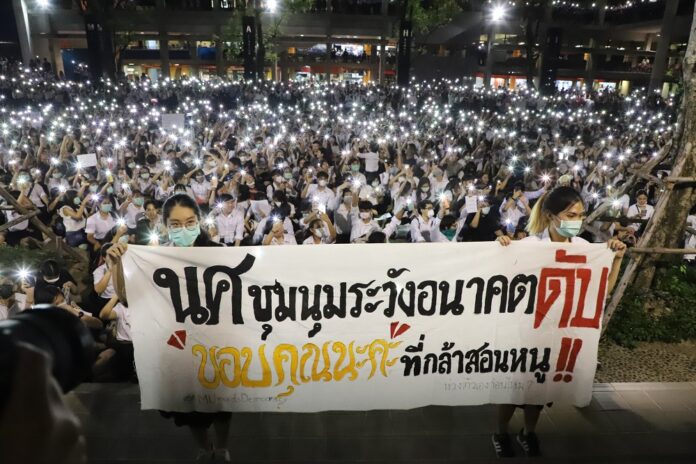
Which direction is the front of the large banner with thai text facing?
toward the camera

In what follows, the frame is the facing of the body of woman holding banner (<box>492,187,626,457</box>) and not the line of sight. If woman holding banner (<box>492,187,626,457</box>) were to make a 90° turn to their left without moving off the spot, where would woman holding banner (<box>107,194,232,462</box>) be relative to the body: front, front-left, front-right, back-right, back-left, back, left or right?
back-right

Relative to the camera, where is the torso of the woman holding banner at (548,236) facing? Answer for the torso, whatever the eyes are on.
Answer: toward the camera

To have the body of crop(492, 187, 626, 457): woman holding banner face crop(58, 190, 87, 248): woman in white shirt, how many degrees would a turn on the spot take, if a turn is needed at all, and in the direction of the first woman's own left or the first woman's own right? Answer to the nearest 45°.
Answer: approximately 90° to the first woman's own right

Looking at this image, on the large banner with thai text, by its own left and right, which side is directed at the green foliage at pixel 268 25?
back

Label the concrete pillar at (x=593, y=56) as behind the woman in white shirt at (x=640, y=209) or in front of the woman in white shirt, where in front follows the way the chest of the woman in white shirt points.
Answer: behind

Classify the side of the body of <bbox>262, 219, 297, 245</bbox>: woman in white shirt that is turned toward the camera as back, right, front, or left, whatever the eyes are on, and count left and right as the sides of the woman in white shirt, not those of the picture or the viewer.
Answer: front

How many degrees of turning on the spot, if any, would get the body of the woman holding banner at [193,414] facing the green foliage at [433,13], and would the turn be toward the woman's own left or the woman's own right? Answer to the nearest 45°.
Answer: approximately 135° to the woman's own left

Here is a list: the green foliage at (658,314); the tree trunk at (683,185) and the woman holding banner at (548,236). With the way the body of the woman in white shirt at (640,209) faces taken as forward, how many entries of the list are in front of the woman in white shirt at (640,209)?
3

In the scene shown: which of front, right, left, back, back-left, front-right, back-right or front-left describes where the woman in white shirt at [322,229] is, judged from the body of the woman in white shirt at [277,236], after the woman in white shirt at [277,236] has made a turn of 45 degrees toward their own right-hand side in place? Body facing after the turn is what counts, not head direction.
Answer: back

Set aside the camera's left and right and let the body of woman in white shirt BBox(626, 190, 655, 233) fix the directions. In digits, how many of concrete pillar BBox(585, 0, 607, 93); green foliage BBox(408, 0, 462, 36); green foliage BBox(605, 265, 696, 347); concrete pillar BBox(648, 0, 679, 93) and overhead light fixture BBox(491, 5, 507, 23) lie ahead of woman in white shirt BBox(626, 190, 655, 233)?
1

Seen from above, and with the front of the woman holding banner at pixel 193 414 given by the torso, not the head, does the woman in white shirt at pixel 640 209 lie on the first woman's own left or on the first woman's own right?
on the first woman's own left

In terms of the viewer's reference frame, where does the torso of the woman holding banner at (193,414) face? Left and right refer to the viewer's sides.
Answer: facing the viewer

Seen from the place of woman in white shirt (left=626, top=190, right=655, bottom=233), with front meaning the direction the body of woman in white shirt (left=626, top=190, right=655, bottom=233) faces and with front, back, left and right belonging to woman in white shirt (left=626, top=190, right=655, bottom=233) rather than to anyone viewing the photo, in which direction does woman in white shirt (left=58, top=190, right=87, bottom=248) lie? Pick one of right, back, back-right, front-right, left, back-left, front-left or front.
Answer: front-right

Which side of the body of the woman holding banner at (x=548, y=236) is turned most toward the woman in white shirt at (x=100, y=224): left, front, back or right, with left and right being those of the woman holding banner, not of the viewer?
right

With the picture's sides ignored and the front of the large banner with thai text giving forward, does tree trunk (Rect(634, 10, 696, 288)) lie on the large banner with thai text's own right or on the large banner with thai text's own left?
on the large banner with thai text's own left

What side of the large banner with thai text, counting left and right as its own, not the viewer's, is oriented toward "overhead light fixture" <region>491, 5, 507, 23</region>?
back
